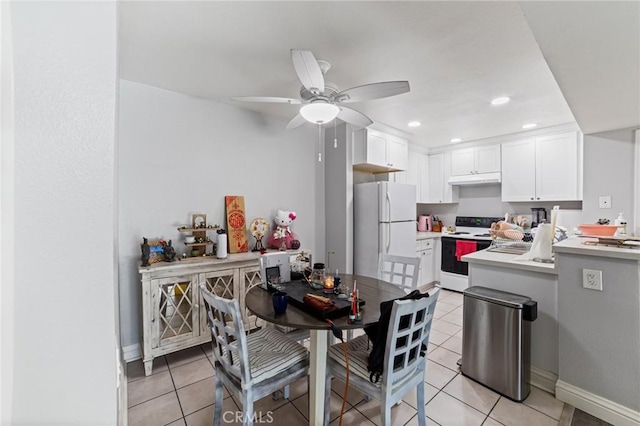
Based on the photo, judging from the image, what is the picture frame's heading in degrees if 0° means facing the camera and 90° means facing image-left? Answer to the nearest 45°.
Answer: approximately 315°

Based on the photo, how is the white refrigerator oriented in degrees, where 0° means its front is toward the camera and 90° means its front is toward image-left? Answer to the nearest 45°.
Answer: approximately 315°

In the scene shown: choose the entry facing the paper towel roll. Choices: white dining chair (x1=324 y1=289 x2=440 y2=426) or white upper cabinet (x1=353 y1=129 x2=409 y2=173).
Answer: the white upper cabinet

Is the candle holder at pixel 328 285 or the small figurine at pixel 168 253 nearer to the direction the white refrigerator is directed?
the candle holder

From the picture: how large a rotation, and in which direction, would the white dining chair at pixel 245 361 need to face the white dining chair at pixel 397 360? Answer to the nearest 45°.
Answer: approximately 45° to its right

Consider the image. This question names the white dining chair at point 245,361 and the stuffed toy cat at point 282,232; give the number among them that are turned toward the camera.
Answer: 1

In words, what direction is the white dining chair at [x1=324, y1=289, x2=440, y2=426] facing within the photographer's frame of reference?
facing away from the viewer and to the left of the viewer

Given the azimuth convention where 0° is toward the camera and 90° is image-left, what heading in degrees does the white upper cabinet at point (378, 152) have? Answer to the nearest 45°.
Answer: approximately 315°

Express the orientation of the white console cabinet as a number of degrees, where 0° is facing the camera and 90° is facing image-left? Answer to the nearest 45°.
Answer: approximately 315°
